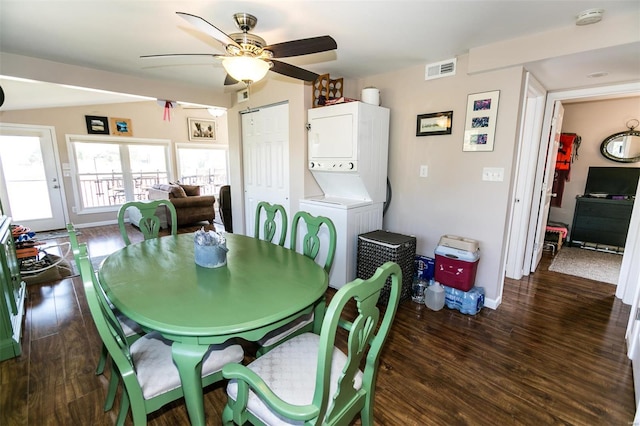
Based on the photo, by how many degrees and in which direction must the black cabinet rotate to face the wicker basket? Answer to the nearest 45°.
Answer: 0° — it already faces it

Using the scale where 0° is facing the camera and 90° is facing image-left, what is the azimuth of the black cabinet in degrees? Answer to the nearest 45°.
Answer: approximately 0°

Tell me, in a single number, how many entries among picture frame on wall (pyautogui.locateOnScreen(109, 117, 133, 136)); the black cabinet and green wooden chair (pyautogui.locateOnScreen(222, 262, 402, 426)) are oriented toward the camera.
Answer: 2

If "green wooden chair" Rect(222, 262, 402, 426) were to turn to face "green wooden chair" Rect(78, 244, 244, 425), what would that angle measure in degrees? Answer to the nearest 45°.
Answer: approximately 45° to its left

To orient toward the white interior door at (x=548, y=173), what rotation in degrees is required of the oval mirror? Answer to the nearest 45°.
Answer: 0° — it already faces it

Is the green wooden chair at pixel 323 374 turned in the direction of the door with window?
yes

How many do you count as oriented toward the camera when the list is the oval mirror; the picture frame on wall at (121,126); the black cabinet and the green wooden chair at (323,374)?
3

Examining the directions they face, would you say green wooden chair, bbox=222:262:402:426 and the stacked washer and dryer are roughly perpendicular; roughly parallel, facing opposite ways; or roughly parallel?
roughly perpendicular

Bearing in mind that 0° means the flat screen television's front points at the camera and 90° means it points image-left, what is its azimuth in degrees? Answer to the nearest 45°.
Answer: approximately 0°

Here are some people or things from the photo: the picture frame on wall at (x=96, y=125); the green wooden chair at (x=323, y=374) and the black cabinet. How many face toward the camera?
2

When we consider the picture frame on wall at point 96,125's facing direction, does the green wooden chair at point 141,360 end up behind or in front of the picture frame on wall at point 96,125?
in front
